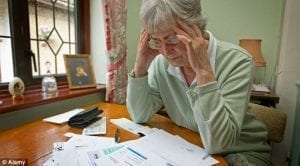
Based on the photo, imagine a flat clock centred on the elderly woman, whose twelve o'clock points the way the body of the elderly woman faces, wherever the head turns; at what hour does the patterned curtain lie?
The patterned curtain is roughly at 3 o'clock from the elderly woman.

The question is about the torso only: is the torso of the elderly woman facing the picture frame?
no

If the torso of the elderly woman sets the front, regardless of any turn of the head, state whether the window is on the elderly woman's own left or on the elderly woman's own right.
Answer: on the elderly woman's own right

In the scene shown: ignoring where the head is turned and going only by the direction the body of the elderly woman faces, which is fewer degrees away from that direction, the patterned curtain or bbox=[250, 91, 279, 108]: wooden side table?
the patterned curtain

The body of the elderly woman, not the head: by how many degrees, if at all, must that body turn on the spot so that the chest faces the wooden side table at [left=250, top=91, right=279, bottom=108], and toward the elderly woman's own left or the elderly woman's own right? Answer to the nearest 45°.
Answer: approximately 180°

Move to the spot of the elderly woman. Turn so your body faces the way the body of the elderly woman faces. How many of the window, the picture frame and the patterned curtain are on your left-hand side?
0

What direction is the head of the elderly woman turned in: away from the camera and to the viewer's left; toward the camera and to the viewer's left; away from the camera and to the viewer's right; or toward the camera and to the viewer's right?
toward the camera and to the viewer's left

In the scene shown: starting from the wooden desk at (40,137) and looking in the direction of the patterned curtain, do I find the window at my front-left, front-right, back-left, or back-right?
front-left

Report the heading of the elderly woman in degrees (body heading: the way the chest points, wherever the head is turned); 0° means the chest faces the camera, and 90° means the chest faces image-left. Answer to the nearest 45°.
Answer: approximately 45°

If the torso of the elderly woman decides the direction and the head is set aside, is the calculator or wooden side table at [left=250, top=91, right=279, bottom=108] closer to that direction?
the calculator

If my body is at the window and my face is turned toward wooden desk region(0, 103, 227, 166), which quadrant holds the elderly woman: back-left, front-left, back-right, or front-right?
front-left
